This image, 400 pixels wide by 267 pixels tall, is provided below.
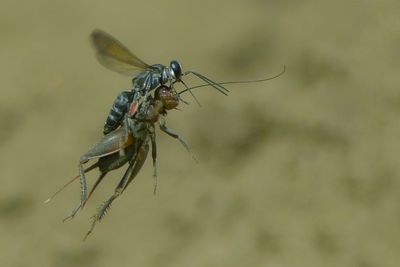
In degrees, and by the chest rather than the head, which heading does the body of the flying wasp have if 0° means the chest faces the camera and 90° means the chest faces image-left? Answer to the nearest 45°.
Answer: approximately 270°
